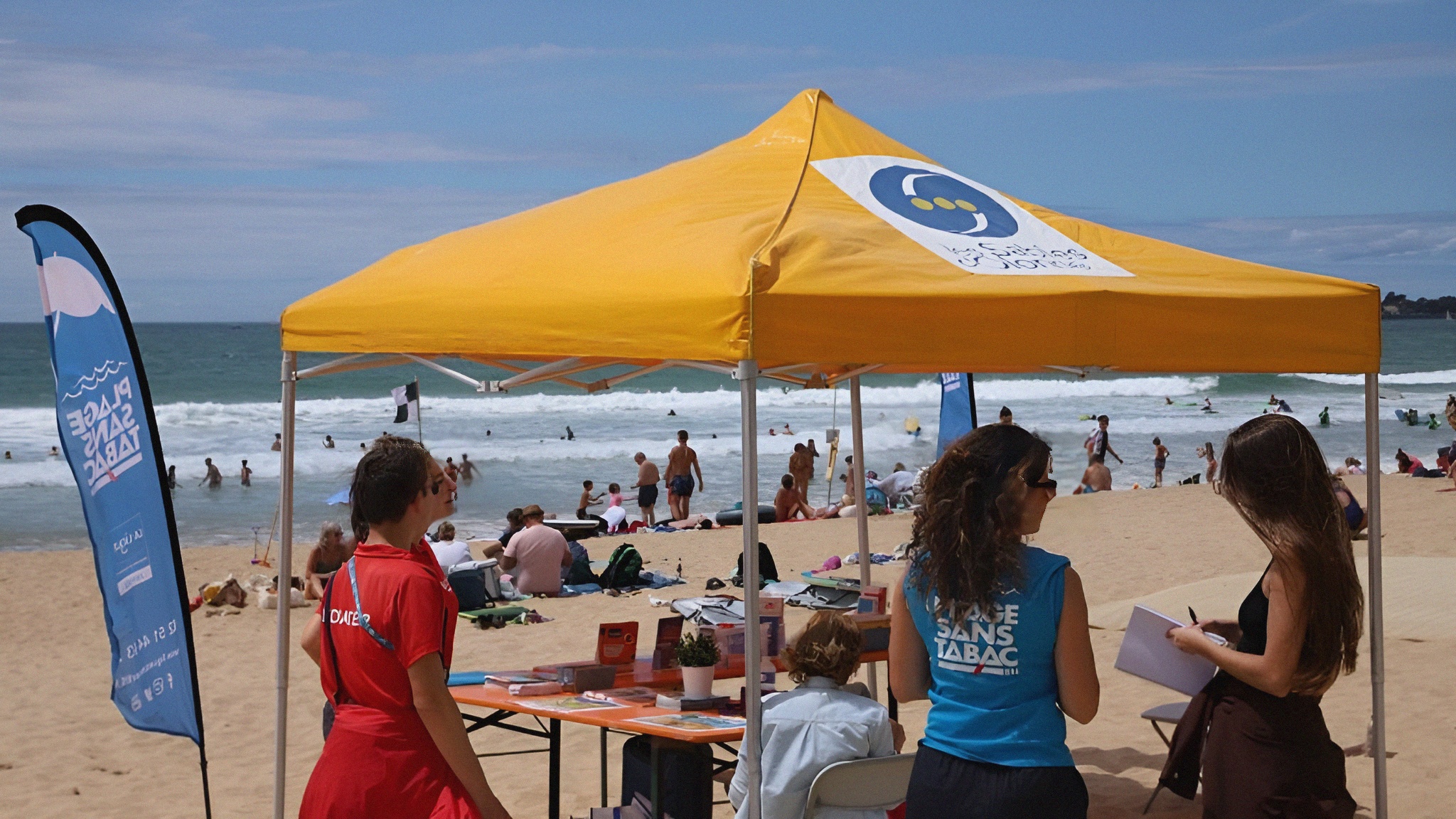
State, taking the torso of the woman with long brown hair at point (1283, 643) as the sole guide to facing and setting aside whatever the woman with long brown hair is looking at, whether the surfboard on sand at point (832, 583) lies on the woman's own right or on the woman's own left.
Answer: on the woman's own right

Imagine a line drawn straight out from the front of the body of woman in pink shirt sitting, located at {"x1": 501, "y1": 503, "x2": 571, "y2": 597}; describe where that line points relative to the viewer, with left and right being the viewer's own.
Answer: facing away from the viewer

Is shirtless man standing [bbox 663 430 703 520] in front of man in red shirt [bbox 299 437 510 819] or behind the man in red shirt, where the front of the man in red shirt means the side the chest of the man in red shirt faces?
in front

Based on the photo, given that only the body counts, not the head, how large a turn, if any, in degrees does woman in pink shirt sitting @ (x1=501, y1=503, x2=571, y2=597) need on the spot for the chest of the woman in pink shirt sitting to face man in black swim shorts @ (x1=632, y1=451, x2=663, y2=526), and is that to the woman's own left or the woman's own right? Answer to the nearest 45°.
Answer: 0° — they already face them

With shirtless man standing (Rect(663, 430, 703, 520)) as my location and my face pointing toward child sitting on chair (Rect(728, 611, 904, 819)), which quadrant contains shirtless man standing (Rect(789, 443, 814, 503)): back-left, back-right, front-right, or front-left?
back-left

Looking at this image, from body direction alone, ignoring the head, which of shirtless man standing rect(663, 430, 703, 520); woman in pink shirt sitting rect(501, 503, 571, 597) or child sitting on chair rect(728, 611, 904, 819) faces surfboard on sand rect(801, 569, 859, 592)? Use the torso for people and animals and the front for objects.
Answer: the child sitting on chair

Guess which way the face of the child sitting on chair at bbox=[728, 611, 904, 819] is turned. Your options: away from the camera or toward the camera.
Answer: away from the camera

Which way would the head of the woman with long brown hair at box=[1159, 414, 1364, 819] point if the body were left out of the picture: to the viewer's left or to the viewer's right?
to the viewer's left

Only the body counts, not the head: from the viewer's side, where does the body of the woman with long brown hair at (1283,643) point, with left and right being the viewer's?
facing to the left of the viewer

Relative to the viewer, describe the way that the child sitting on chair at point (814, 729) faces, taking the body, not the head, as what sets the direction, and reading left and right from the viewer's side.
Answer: facing away from the viewer

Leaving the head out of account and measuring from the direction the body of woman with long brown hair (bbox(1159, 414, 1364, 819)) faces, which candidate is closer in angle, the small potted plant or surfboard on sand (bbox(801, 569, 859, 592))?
the small potted plant

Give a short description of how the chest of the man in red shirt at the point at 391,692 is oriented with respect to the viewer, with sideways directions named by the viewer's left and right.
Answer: facing away from the viewer and to the right of the viewer

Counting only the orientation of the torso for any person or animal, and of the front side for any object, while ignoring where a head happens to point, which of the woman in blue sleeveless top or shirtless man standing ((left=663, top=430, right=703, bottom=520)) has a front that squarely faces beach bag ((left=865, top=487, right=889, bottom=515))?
the woman in blue sleeveless top

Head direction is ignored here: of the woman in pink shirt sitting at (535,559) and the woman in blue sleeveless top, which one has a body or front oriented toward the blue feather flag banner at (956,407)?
the woman in blue sleeveless top

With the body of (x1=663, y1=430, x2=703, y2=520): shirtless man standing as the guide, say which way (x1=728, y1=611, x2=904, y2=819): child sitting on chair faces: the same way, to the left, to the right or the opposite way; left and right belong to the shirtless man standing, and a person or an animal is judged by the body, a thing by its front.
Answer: the same way

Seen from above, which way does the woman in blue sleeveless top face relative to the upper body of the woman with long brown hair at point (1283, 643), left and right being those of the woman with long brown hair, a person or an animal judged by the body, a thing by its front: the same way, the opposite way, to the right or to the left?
to the right
